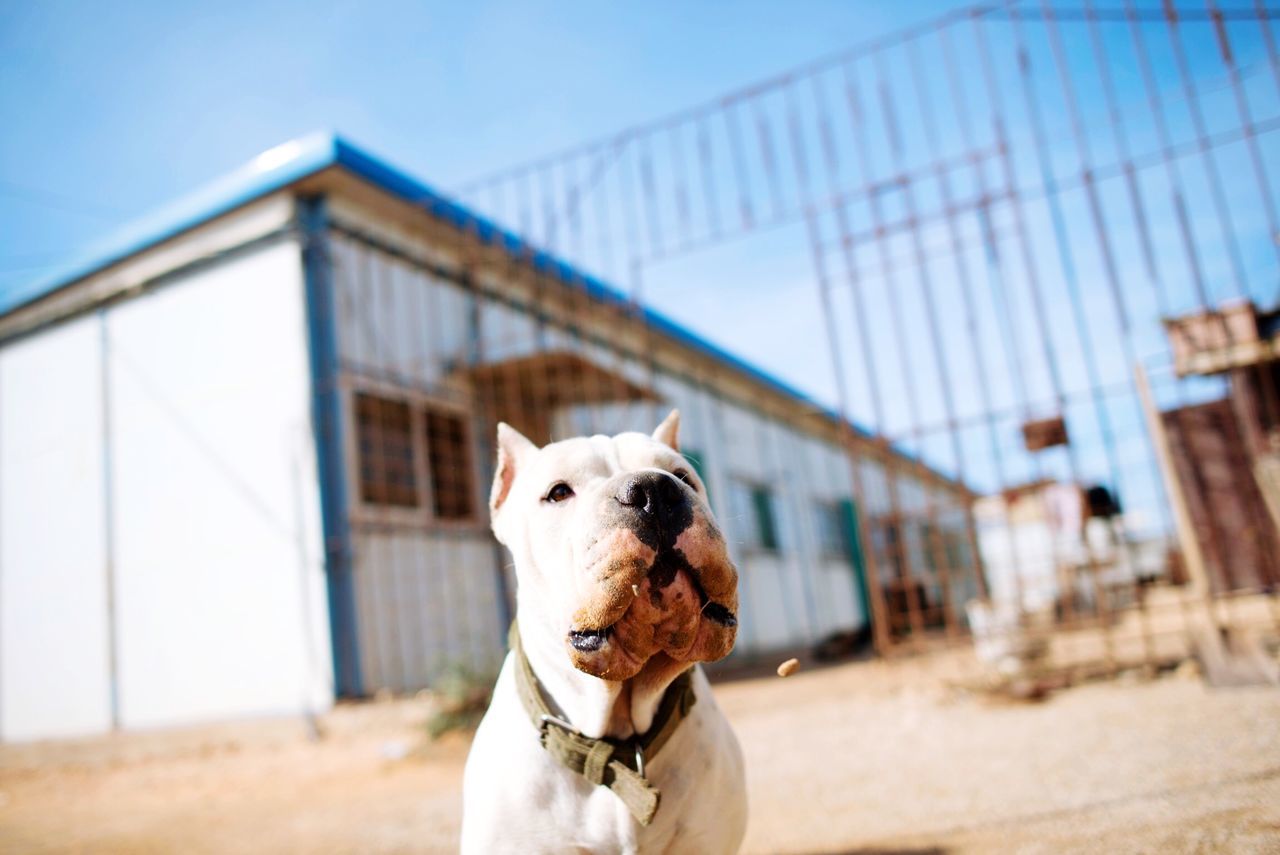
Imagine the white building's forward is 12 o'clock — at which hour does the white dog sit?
The white dog is roughly at 1 o'clock from the white building.

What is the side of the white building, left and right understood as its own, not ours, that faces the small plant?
front
